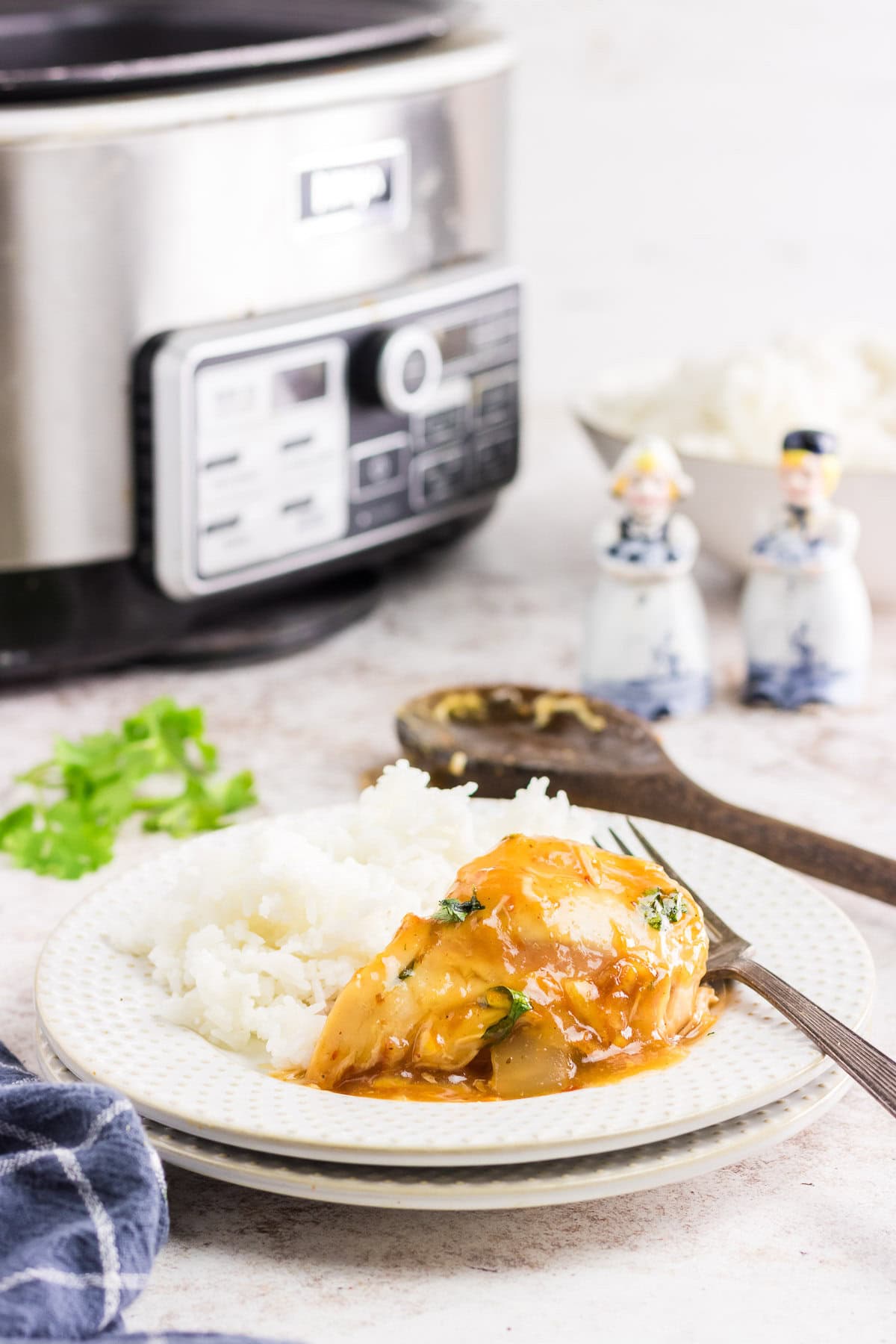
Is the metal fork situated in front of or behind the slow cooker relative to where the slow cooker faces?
in front

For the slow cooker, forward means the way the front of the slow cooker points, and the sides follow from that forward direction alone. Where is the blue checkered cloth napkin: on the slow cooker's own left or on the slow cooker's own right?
on the slow cooker's own right

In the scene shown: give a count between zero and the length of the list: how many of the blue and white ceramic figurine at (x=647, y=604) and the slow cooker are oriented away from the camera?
0

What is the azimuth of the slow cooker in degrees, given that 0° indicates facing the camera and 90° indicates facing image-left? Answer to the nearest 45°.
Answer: approximately 315°

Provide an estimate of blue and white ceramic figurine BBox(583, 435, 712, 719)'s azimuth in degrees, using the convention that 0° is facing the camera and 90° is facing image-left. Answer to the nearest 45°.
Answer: approximately 0°

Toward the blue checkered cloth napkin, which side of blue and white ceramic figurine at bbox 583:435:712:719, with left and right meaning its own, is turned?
front
